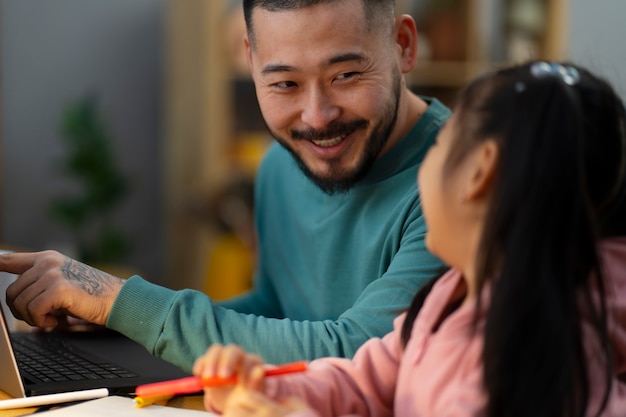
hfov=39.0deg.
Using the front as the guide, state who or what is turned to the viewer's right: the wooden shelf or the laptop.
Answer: the laptop

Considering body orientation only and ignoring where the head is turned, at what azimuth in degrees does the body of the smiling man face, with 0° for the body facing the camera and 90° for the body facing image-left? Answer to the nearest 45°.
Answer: approximately 45°

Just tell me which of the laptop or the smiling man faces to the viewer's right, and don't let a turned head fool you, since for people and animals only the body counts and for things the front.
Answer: the laptop

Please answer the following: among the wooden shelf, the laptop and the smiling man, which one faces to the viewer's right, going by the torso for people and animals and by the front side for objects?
the laptop

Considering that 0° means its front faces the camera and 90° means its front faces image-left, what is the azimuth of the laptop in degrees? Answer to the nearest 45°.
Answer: approximately 270°

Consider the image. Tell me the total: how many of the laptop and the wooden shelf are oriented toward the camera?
1

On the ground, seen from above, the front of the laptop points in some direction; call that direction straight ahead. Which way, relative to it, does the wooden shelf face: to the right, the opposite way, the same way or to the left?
to the right

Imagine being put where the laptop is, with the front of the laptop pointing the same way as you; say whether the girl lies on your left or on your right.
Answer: on your right

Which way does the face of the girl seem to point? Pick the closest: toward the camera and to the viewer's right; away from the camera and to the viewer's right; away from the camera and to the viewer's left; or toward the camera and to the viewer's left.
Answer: away from the camera and to the viewer's left

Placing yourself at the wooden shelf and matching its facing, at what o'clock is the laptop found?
The laptop is roughly at 12 o'clock from the wooden shelf.

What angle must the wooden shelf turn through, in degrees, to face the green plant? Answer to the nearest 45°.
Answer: approximately 45° to its right

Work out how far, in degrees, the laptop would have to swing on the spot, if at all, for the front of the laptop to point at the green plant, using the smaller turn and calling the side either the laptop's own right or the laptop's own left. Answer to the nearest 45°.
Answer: approximately 90° to the laptop's own left

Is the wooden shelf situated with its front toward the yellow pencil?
yes
